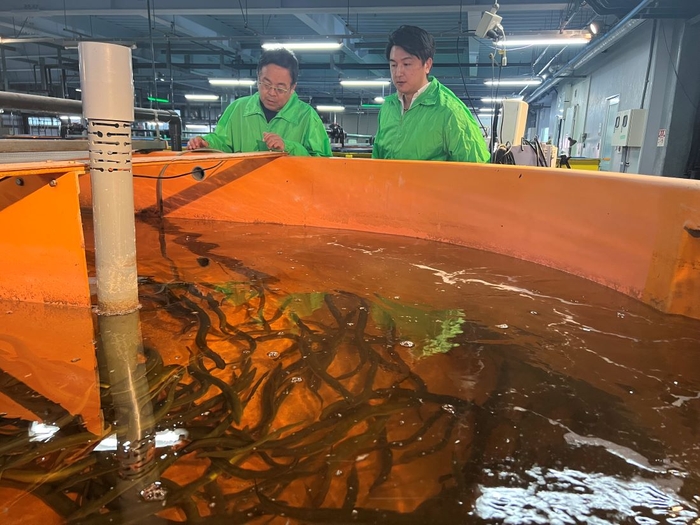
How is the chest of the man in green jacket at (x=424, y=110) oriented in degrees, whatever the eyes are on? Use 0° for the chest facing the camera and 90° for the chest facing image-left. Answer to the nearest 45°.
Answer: approximately 45°

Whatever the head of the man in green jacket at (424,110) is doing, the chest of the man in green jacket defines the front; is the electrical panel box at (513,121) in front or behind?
behind

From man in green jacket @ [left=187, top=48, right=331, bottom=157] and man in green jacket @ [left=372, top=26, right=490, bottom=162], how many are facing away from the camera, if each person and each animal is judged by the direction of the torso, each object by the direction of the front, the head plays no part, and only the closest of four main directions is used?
0

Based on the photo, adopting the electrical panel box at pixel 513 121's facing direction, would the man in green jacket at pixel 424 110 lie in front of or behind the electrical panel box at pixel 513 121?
in front

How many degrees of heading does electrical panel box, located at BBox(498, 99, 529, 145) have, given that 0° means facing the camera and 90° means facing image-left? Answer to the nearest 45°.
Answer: approximately 45°

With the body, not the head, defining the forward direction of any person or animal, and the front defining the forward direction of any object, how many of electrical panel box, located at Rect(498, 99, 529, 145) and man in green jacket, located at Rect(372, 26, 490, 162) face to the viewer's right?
0

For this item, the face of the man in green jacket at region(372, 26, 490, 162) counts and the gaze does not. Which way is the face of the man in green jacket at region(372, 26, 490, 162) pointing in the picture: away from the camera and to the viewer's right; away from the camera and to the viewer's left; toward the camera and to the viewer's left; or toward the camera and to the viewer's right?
toward the camera and to the viewer's left

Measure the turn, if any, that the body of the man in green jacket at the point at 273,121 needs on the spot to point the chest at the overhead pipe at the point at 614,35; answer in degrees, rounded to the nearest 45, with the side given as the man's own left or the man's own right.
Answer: approximately 135° to the man's own left
